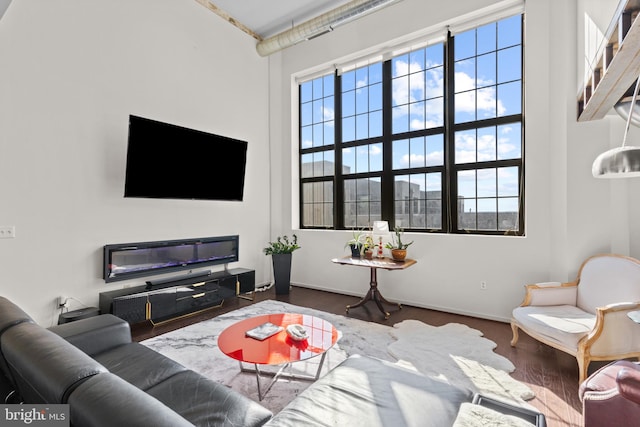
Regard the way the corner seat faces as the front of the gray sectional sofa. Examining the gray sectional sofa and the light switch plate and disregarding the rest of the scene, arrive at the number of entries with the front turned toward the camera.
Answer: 1

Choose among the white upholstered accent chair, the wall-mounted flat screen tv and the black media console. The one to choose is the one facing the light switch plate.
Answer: the white upholstered accent chair

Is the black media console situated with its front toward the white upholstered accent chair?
yes

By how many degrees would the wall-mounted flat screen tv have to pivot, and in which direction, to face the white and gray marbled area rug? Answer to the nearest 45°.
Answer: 0° — it already faces it

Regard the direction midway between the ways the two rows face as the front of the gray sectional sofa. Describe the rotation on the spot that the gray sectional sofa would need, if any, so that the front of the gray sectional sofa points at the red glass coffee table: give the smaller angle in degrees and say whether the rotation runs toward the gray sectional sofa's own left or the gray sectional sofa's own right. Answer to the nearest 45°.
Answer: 0° — it already faces it

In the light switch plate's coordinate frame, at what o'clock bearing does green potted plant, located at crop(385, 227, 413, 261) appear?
The green potted plant is roughly at 10 o'clock from the light switch plate.

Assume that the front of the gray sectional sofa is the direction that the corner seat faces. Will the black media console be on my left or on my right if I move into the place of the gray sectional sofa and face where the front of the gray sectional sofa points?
on my left

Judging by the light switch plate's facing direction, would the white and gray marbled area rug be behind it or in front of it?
in front

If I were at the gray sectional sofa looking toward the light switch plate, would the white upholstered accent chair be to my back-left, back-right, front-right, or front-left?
back-right

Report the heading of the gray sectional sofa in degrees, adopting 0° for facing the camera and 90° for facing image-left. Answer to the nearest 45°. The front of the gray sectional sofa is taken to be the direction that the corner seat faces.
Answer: approximately 225°

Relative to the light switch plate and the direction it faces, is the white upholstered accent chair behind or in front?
in front
